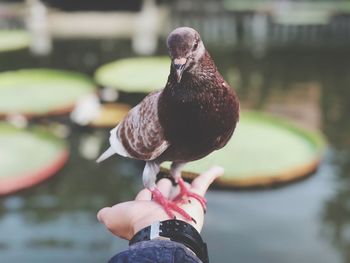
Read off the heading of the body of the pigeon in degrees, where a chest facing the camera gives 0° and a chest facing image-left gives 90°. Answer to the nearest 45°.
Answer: approximately 315°

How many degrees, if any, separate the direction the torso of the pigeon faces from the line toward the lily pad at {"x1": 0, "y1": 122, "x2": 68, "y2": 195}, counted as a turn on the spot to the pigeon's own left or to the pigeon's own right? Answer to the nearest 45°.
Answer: approximately 180°

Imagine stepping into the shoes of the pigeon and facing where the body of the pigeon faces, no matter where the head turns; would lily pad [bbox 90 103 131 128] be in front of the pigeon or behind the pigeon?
behind

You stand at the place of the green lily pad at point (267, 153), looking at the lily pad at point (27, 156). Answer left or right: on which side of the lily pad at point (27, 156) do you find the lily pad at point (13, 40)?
right

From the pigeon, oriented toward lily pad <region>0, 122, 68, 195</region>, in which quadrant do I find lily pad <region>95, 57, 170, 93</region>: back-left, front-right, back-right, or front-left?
front-right

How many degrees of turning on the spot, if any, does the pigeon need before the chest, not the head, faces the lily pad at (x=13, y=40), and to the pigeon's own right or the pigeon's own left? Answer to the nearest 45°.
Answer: approximately 135° to the pigeon's own left

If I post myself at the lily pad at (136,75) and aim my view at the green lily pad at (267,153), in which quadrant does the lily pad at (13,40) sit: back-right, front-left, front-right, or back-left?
back-right

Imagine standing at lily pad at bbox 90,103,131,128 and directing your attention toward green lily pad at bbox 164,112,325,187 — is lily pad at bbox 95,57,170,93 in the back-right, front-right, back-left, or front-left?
back-left

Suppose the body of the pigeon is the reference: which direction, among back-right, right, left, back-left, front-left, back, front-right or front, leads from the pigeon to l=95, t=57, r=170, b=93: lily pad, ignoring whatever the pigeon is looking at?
back-left

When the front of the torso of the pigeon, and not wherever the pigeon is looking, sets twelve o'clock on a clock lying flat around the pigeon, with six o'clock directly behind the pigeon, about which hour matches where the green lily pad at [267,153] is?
The green lily pad is roughly at 8 o'clock from the pigeon.

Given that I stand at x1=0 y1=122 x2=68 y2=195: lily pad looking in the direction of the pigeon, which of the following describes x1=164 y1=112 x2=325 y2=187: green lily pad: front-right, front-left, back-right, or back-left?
front-left

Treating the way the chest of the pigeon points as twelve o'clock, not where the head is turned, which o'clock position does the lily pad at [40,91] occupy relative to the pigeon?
The lily pad is roughly at 7 o'clock from the pigeon.

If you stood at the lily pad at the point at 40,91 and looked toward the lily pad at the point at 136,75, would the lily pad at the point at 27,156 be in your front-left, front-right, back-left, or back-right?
back-right

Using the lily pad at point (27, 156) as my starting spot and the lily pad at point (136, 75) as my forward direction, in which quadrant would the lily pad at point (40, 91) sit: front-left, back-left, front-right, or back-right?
front-left
